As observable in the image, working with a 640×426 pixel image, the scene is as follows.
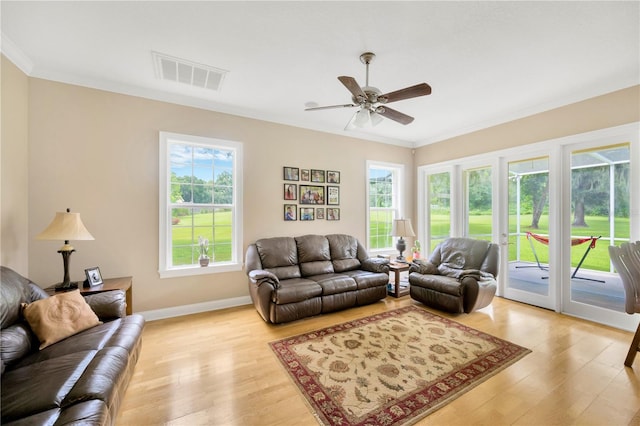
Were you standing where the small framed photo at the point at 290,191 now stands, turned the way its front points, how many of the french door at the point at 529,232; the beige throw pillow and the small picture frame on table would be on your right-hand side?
2

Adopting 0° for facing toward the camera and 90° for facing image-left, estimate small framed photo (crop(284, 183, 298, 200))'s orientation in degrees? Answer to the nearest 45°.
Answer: approximately 315°

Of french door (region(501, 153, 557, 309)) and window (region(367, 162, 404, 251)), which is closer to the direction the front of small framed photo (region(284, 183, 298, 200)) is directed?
the french door

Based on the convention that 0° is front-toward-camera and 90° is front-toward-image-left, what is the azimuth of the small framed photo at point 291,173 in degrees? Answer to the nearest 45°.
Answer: approximately 315°

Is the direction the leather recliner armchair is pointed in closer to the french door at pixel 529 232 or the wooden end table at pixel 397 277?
the wooden end table

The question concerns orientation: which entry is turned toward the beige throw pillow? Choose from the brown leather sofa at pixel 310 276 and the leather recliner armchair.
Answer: the leather recliner armchair

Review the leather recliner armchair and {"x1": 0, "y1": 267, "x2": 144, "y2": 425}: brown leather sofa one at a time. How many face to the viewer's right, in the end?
1

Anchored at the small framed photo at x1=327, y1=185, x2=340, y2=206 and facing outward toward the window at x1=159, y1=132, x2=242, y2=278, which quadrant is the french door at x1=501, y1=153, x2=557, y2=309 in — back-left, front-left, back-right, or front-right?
back-left

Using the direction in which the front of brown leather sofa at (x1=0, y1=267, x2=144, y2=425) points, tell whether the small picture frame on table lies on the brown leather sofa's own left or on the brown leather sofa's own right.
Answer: on the brown leather sofa's own left

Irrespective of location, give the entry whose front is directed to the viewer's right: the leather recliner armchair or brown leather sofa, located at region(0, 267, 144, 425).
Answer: the brown leather sofa

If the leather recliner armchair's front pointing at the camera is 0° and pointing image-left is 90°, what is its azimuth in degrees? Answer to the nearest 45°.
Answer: approximately 45°

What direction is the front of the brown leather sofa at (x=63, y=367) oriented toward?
to the viewer's right
